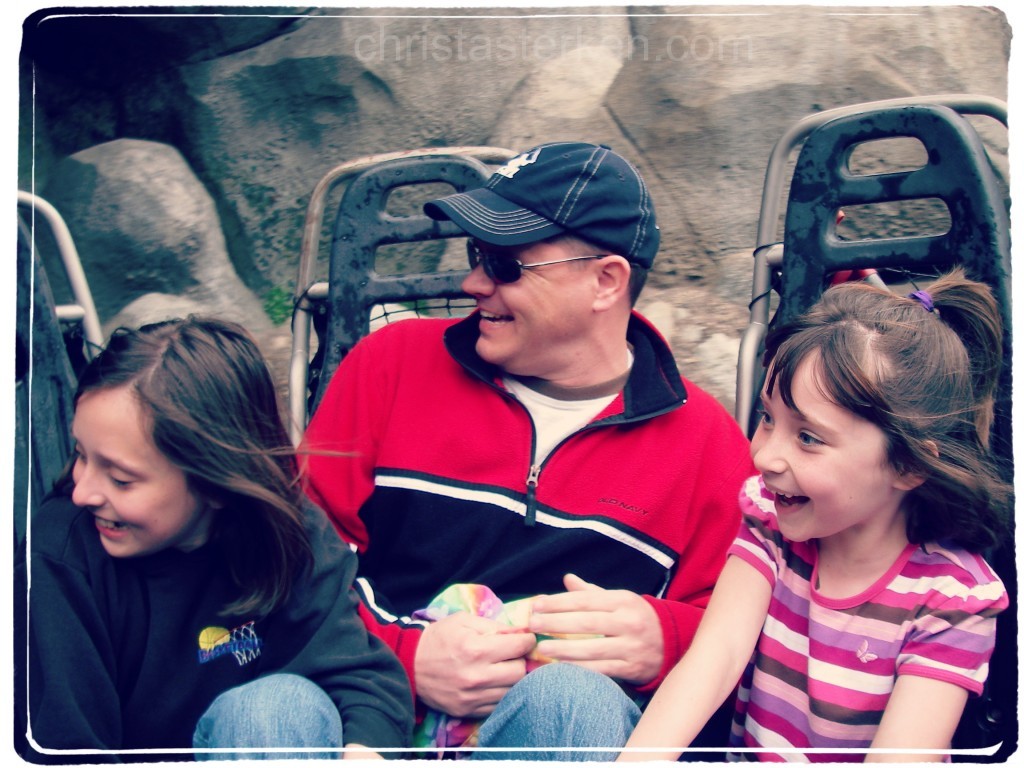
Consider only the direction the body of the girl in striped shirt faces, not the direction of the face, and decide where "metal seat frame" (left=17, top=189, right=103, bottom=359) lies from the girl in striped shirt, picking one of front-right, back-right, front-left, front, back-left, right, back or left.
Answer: front-right

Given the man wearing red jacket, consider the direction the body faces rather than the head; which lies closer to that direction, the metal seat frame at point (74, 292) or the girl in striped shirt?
the girl in striped shirt

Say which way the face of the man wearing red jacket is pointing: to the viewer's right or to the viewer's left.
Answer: to the viewer's left

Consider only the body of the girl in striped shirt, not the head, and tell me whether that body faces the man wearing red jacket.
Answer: no

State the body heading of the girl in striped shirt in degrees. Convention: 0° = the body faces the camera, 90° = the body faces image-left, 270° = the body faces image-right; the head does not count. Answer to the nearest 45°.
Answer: approximately 45°

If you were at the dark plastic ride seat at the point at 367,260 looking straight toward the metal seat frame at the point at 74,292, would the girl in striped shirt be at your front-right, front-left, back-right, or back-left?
back-left

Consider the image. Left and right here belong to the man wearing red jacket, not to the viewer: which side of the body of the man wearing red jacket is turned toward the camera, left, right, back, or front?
front

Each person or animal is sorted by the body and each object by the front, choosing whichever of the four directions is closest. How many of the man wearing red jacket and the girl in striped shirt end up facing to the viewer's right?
0

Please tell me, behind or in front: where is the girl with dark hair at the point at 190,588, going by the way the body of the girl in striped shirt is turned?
in front

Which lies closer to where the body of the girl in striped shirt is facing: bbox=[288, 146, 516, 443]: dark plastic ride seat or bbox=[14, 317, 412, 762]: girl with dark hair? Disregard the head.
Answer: the girl with dark hair

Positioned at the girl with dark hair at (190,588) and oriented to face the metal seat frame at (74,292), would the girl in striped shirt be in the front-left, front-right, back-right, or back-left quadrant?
back-right

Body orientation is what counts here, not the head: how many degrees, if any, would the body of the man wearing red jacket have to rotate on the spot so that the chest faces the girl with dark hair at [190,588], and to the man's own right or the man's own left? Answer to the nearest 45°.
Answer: approximately 45° to the man's own right
